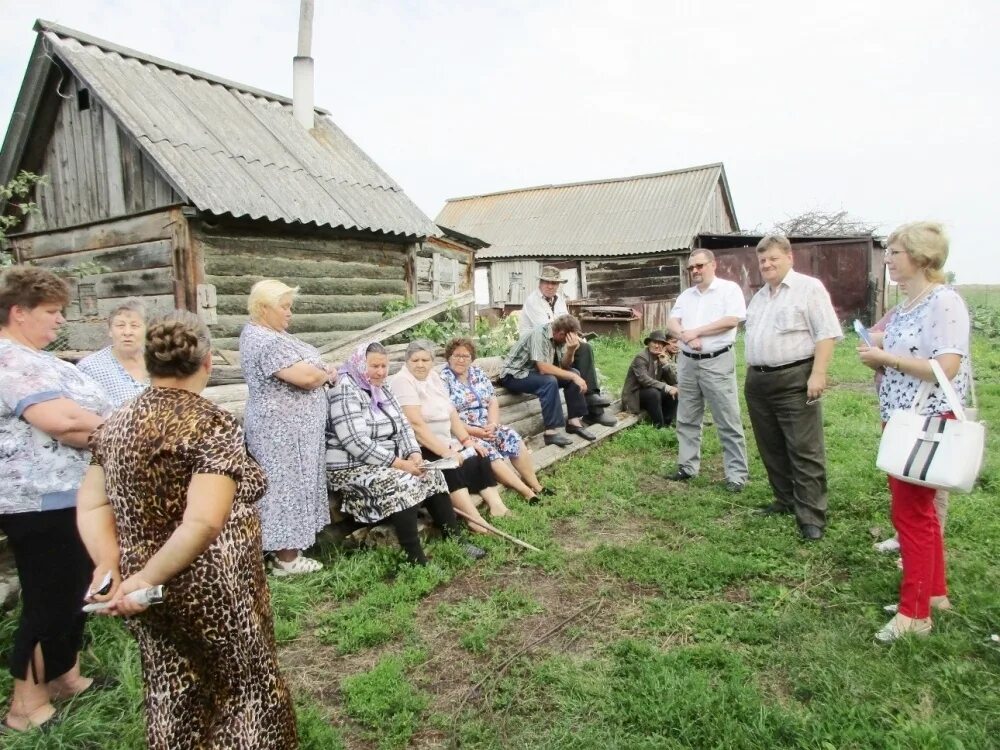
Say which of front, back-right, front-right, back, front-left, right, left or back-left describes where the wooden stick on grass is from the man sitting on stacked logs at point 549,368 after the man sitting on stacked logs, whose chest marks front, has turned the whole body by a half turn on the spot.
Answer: back-left

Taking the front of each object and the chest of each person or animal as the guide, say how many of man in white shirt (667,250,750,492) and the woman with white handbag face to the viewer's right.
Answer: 0

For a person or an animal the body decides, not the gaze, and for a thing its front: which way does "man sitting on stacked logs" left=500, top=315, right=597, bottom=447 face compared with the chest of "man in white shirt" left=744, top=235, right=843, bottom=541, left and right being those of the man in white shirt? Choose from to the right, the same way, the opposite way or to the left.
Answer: to the left

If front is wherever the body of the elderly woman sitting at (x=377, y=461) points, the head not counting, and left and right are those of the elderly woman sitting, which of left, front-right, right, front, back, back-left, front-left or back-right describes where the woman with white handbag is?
front

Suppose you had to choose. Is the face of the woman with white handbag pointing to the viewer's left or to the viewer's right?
to the viewer's left

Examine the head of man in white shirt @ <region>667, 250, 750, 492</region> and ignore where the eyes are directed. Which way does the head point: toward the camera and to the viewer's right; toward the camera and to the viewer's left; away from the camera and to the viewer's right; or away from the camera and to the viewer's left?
toward the camera and to the viewer's left

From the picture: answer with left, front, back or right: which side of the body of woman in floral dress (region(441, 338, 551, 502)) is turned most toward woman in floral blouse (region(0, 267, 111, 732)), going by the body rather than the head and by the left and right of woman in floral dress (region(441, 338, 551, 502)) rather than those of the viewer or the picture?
right

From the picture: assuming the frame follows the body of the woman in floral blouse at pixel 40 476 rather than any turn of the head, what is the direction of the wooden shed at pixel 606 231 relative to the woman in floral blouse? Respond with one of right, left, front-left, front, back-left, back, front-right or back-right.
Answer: front-left

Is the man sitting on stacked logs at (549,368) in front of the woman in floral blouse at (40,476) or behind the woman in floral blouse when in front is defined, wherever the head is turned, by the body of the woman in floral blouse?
in front

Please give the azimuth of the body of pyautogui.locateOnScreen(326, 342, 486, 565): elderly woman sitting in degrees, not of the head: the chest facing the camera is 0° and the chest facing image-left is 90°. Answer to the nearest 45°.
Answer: approximately 315°

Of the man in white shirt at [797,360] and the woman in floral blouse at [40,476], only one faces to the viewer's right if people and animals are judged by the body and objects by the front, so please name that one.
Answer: the woman in floral blouse

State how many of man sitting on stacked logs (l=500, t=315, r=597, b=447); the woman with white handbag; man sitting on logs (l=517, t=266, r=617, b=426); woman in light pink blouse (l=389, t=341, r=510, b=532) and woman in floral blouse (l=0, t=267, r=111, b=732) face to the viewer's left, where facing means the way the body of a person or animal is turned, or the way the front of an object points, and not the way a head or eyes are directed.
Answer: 1

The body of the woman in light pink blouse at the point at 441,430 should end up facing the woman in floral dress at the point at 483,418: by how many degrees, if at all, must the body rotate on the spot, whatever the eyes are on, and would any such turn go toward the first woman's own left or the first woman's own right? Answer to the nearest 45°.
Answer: approximately 90° to the first woman's own left

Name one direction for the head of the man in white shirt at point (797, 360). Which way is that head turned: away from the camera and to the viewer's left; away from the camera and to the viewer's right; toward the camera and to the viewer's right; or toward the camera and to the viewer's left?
toward the camera and to the viewer's left
